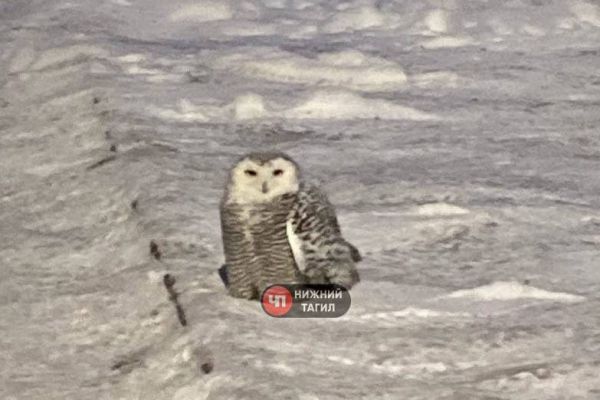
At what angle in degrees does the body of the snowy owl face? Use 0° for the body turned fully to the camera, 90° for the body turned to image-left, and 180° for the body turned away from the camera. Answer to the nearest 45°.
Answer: approximately 45°
